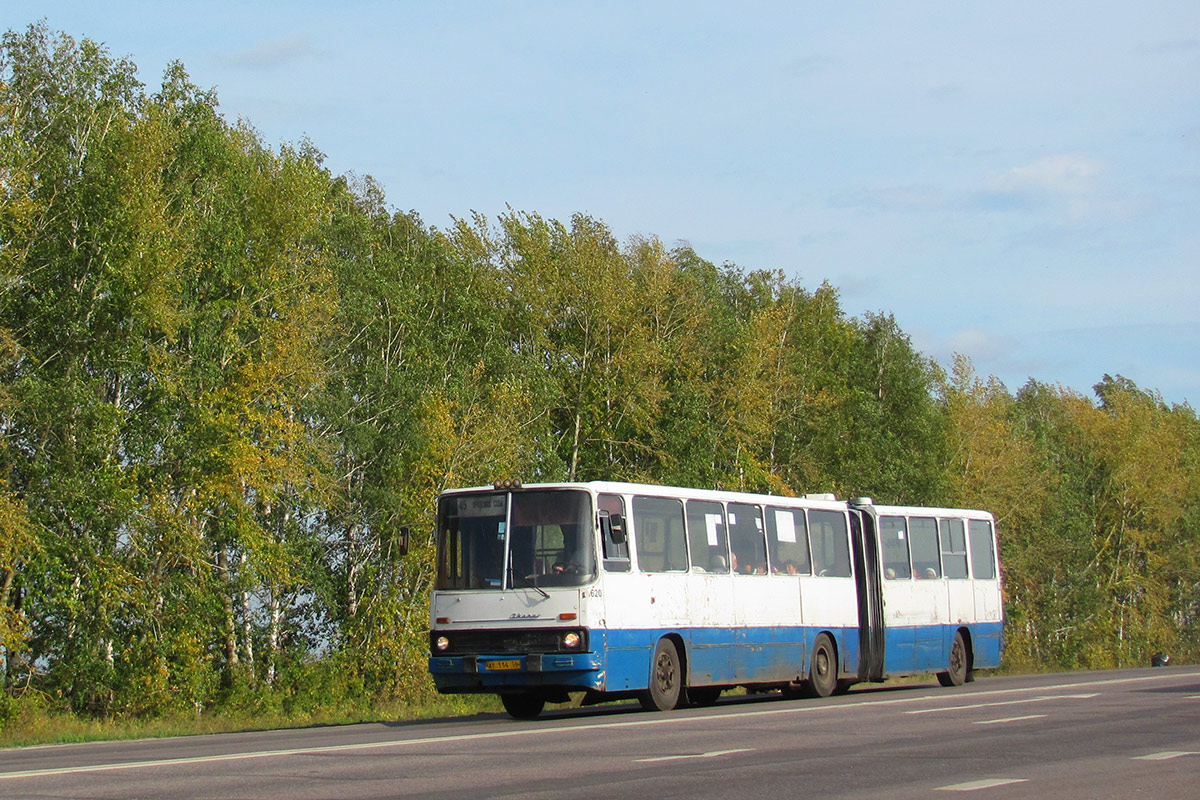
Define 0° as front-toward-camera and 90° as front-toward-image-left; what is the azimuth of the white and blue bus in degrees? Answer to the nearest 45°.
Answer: approximately 45°
